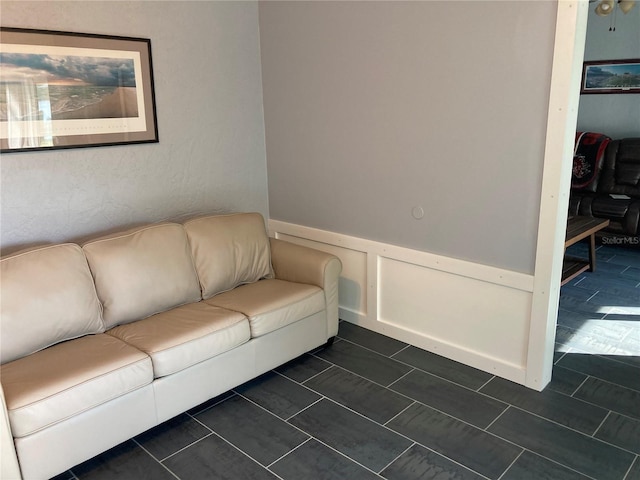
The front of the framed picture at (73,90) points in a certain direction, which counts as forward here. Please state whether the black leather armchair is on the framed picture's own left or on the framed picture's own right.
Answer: on the framed picture's own left

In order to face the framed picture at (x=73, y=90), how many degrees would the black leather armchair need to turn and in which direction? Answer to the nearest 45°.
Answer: approximately 45° to its right

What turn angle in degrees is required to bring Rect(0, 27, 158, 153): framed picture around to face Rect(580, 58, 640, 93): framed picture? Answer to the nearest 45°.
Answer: approximately 45° to its left

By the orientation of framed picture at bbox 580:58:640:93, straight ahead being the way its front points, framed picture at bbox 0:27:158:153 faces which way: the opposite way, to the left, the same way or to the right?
to the left

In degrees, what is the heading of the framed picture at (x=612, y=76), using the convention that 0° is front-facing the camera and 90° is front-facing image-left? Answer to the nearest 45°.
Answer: approximately 0°

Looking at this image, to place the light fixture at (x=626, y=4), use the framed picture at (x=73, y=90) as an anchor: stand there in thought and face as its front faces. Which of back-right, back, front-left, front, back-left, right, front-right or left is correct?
front-left

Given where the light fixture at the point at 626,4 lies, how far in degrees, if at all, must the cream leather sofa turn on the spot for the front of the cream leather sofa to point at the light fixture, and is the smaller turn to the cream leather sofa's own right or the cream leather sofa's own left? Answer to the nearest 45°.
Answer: approximately 45° to the cream leather sofa's own left

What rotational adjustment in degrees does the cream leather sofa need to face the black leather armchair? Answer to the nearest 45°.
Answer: approximately 45° to its left
